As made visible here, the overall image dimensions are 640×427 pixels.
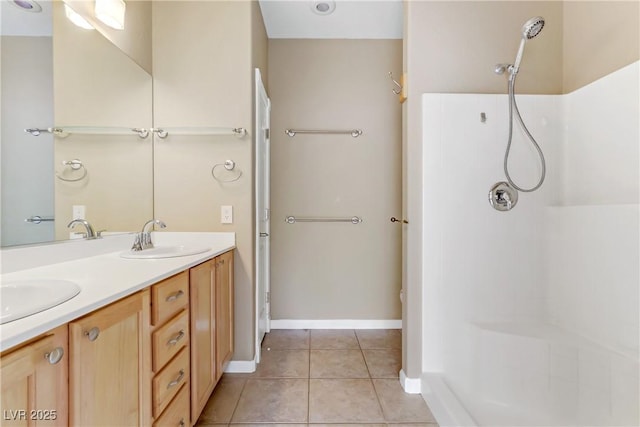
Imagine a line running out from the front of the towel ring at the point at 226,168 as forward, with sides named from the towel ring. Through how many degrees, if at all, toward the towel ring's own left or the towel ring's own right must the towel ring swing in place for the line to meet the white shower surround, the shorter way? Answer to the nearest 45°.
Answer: approximately 45° to the towel ring's own left

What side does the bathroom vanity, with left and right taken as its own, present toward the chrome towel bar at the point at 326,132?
left

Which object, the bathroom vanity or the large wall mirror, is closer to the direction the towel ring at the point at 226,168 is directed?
the bathroom vanity

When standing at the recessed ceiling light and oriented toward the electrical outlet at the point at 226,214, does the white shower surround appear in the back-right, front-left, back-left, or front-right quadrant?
back-left

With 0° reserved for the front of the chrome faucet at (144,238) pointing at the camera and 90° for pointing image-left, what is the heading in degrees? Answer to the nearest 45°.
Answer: approximately 315°

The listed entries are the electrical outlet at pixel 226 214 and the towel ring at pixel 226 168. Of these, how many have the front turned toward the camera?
2

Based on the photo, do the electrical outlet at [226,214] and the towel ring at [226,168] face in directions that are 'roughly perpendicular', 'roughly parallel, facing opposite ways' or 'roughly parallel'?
roughly parallel

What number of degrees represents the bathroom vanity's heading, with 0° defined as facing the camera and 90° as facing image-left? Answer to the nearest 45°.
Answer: approximately 315°

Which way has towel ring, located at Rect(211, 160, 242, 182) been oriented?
toward the camera

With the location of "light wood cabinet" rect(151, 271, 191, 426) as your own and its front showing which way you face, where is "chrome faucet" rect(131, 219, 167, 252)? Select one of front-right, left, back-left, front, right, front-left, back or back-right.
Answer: back-left

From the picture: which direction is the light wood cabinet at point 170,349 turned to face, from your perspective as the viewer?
facing the viewer and to the right of the viewer

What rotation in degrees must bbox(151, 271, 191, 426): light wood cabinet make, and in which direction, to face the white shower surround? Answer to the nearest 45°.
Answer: approximately 45° to its left

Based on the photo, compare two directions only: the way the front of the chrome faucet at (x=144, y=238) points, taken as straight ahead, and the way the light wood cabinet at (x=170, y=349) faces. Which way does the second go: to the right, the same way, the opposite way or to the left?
the same way
